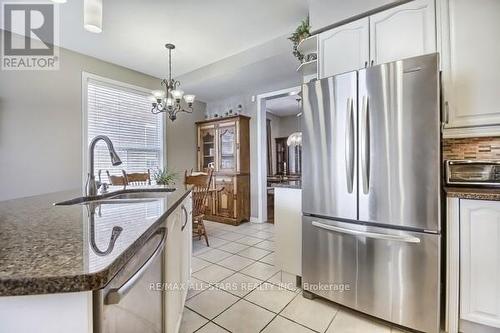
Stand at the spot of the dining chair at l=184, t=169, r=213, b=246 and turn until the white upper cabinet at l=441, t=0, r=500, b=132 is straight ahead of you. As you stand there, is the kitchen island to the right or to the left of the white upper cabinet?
right

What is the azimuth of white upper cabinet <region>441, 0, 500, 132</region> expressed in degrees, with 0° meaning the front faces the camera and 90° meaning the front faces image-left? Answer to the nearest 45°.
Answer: approximately 0°

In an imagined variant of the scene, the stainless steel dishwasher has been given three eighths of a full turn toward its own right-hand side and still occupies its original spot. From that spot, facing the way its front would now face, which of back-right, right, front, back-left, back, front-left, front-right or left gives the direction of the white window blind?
right

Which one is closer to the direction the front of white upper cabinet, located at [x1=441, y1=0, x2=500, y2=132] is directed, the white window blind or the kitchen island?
the kitchen island

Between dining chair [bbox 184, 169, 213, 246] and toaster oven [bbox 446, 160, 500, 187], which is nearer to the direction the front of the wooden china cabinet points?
the dining chair

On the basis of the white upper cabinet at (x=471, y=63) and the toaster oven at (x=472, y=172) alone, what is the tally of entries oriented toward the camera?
2

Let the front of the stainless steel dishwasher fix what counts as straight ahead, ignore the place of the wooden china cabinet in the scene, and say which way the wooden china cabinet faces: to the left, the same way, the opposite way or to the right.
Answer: to the right
